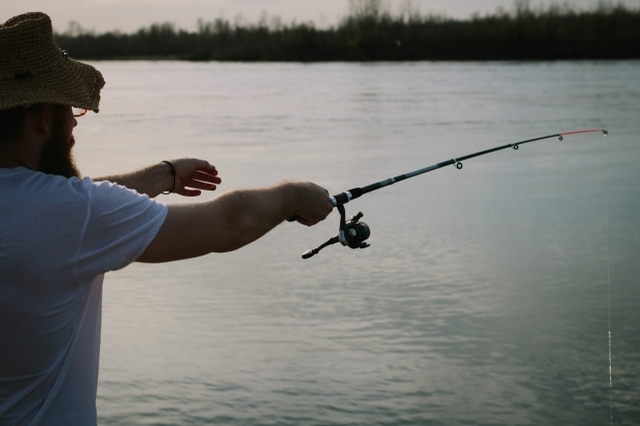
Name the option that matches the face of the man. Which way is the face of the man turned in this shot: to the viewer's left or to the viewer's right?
to the viewer's right

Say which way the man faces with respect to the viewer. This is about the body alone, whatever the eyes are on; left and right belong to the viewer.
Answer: facing away from the viewer and to the right of the viewer
